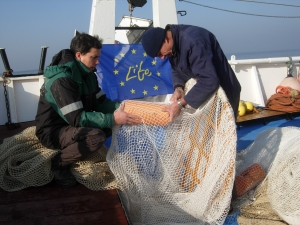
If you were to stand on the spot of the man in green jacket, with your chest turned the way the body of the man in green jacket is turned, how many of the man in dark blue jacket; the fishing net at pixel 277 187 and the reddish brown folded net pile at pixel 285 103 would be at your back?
0

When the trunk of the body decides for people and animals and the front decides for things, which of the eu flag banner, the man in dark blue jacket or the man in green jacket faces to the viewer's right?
the man in green jacket

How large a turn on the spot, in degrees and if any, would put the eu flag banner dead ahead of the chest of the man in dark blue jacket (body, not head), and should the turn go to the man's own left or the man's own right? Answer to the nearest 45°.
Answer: approximately 90° to the man's own right

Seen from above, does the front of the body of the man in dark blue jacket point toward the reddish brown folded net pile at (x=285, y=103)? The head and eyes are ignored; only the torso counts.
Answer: no

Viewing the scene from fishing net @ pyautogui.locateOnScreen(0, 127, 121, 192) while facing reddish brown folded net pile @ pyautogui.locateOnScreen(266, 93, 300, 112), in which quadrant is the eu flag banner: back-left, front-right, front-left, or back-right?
front-left

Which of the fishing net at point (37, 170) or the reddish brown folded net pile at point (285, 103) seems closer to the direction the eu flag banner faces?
the fishing net

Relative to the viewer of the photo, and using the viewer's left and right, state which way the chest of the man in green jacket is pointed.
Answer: facing to the right of the viewer

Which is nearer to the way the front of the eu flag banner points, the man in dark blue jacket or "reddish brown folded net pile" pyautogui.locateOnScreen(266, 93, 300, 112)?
the man in dark blue jacket

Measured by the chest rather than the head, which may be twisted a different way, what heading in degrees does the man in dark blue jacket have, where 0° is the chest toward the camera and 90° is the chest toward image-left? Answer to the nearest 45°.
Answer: approximately 90°

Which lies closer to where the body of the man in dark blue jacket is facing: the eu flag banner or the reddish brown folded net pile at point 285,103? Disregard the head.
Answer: the eu flag banner

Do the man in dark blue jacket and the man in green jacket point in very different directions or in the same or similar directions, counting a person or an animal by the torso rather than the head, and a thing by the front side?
very different directions

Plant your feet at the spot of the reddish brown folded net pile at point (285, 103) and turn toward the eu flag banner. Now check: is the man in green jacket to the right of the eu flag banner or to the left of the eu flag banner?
left

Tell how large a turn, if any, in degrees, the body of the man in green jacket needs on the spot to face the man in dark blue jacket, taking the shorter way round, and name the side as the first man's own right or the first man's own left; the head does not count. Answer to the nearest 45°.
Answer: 0° — they already face them

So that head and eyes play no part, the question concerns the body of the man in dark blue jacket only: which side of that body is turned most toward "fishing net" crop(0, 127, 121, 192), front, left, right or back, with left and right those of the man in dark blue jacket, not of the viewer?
front

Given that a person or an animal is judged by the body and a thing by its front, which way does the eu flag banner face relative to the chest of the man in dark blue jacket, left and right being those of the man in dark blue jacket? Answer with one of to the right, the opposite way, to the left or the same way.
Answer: to the left

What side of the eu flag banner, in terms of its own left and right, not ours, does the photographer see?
front
